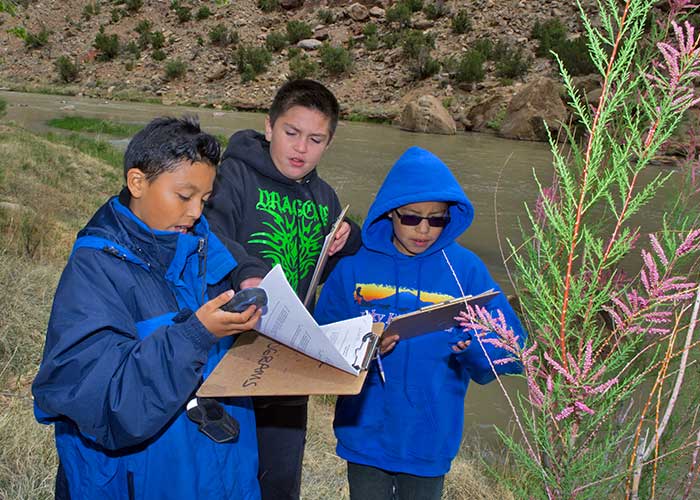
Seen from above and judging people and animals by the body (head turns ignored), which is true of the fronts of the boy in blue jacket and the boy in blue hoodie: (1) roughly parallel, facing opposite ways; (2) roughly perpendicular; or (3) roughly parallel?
roughly perpendicular

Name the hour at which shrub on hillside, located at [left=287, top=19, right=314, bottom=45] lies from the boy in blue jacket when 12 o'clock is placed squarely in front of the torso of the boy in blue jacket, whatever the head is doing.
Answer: The shrub on hillside is roughly at 8 o'clock from the boy in blue jacket.

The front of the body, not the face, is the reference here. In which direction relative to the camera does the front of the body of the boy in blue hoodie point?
toward the camera

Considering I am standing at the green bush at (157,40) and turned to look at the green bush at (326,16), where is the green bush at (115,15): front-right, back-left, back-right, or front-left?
back-left

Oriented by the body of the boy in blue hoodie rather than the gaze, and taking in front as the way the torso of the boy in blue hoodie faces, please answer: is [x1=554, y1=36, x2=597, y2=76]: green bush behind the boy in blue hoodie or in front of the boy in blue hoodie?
behind

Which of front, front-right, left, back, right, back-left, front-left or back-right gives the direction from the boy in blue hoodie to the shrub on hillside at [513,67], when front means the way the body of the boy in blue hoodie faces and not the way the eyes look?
back

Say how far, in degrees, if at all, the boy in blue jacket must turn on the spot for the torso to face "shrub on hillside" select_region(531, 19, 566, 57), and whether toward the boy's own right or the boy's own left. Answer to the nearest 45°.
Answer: approximately 90° to the boy's own left

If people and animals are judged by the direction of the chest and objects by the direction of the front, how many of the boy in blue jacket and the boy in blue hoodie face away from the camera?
0

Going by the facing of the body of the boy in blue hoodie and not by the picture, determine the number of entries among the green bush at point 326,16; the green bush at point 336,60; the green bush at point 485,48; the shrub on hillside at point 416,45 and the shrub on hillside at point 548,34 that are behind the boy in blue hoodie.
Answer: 5

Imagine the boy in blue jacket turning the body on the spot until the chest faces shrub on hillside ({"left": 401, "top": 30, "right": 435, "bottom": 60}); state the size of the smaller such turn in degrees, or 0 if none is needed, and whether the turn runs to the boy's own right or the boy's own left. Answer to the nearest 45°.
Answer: approximately 90° to the boy's own left

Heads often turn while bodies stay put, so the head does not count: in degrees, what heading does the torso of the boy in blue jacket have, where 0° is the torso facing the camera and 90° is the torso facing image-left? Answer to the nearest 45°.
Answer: approximately 315°

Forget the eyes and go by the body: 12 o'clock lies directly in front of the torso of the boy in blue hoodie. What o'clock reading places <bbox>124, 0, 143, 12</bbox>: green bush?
The green bush is roughly at 5 o'clock from the boy in blue hoodie.

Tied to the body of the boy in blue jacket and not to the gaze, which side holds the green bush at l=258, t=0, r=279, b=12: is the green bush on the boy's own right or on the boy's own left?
on the boy's own left

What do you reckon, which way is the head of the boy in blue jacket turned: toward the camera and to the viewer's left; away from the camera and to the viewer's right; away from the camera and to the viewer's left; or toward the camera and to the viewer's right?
toward the camera and to the viewer's right

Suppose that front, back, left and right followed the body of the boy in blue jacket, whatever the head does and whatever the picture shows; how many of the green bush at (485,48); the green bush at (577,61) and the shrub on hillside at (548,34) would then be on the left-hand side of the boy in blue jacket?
3

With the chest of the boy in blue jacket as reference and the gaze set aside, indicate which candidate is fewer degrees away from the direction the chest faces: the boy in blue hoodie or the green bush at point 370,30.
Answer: the boy in blue hoodie

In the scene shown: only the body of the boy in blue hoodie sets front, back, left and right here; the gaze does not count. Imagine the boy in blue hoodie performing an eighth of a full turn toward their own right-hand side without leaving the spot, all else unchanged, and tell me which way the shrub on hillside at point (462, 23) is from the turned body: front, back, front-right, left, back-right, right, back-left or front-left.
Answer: back-right

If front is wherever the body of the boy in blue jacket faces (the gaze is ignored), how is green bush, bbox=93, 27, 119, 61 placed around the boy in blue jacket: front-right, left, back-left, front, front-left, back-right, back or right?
back-left

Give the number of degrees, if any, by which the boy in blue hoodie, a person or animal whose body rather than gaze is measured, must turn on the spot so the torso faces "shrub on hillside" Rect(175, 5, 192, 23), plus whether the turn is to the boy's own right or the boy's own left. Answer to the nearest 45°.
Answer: approximately 135° to the boy's own right

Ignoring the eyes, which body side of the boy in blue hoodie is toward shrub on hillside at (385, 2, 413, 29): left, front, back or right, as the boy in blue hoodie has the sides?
back
